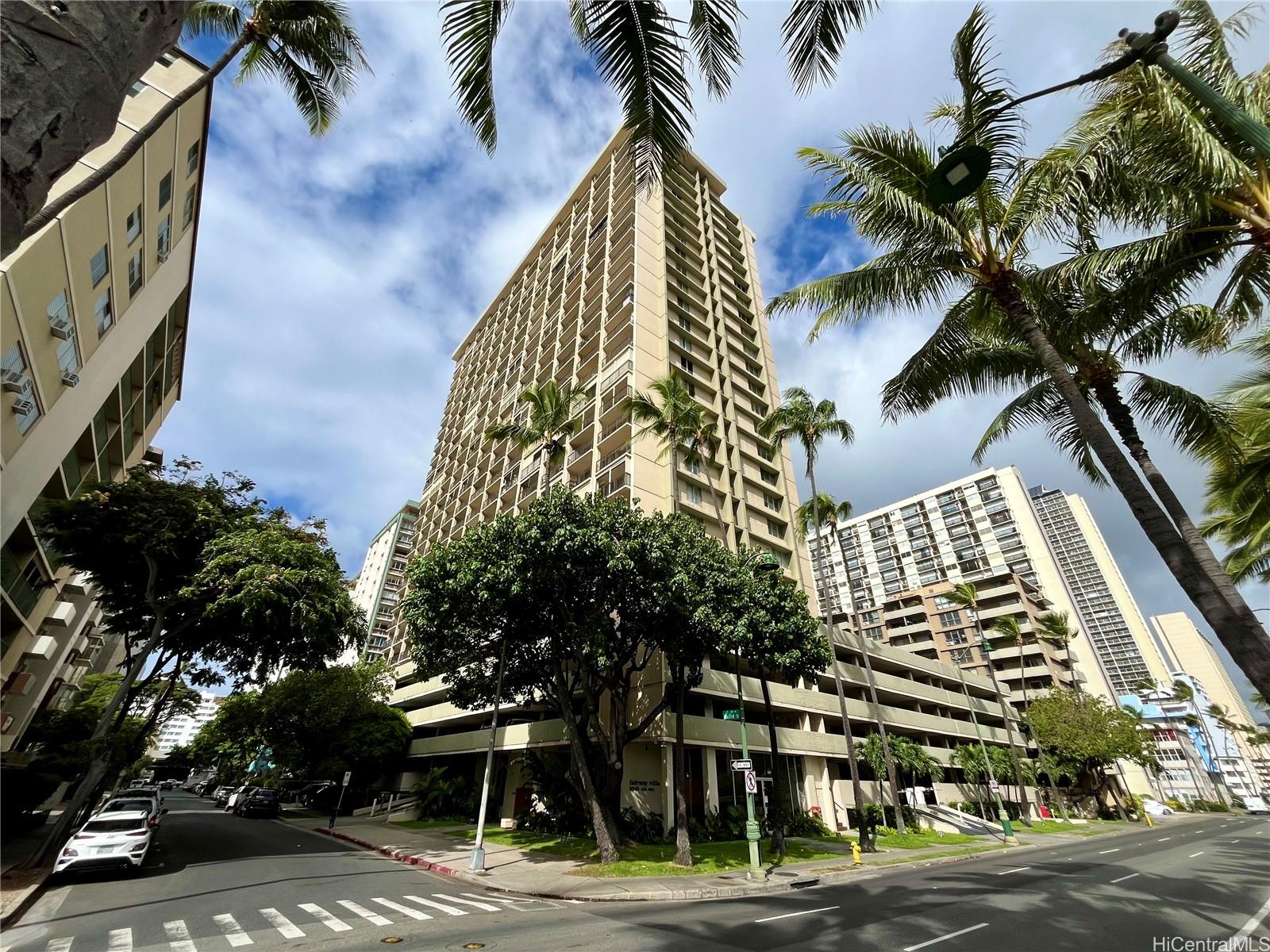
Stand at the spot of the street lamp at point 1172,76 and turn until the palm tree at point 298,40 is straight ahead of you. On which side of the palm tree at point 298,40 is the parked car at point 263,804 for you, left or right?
right

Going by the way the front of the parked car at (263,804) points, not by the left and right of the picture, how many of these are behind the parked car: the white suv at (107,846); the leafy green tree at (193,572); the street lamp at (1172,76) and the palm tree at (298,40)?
4

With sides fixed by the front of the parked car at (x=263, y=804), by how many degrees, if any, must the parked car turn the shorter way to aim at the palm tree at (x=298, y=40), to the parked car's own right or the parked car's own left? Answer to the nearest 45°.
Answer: approximately 180°

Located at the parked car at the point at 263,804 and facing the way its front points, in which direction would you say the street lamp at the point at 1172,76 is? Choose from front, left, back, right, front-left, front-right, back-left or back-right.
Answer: back

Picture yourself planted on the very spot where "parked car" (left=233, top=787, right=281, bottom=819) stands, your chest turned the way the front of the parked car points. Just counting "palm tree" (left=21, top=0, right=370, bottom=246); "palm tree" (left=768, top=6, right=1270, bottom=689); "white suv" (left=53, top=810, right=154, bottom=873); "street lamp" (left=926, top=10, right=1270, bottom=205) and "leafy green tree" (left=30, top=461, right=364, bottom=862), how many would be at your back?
5

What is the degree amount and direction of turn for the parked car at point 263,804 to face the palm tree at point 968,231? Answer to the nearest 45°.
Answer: approximately 180°

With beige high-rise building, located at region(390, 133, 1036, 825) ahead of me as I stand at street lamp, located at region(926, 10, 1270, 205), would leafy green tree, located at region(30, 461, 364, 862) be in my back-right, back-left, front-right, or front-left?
front-left
